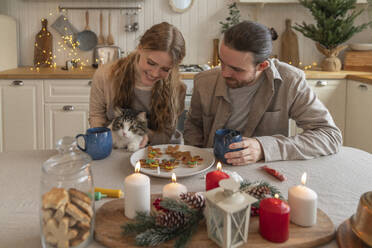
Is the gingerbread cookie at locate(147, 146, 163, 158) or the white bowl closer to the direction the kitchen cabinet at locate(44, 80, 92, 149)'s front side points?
the gingerbread cookie

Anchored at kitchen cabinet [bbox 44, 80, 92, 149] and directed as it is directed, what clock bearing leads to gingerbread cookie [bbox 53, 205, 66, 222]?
The gingerbread cookie is roughly at 12 o'clock from the kitchen cabinet.

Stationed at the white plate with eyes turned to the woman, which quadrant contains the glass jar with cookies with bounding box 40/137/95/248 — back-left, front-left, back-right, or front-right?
back-left

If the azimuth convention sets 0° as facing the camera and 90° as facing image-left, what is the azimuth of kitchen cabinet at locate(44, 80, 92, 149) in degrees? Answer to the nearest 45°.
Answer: approximately 0°

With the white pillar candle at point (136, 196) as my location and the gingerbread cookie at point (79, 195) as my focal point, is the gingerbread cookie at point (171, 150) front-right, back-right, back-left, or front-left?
back-right

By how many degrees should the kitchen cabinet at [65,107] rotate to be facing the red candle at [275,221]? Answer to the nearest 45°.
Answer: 0° — it already faces it

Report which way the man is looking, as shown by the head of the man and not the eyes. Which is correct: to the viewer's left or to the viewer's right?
to the viewer's left

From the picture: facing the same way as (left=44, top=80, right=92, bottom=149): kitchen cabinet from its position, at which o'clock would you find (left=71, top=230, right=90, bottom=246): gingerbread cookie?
The gingerbread cookie is roughly at 12 o'clock from the kitchen cabinet.

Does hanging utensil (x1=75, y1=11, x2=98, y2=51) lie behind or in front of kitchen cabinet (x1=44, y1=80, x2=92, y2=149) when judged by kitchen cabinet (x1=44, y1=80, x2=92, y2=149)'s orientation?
behind

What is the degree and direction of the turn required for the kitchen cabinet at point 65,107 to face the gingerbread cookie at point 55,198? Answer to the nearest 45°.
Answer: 0° — it already faces it
